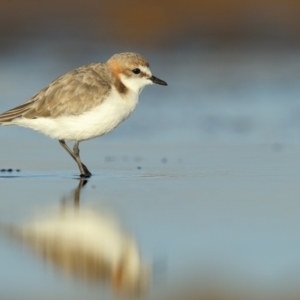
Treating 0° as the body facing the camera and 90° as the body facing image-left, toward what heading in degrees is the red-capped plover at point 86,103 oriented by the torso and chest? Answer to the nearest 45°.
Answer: approximately 270°
